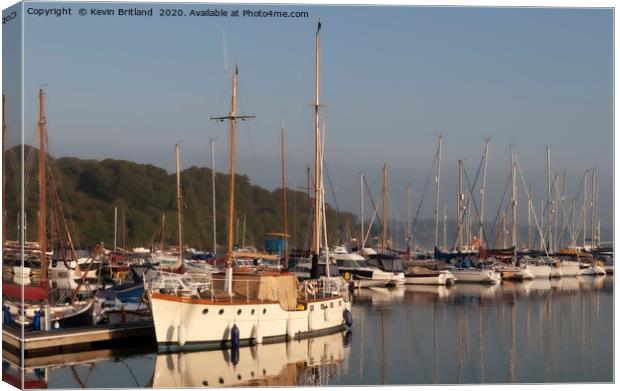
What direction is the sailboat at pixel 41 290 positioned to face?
to the viewer's right

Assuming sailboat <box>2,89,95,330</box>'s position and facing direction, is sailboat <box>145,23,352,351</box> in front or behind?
in front
